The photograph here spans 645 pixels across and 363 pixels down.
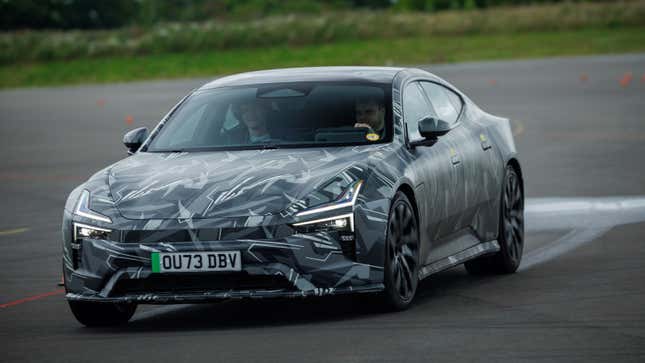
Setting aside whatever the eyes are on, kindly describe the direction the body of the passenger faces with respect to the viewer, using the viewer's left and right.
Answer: facing the viewer and to the left of the viewer
